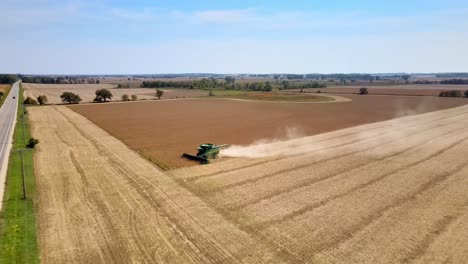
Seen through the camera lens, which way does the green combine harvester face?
facing the viewer and to the left of the viewer
